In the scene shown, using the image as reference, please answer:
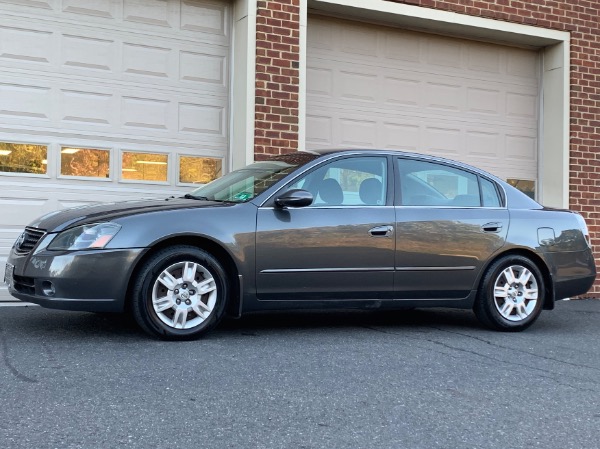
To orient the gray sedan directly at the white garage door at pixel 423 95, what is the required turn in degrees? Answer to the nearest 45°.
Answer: approximately 135° to its right

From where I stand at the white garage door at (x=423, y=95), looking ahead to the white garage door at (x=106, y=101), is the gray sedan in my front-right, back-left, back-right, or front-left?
front-left

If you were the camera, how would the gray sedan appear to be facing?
facing the viewer and to the left of the viewer

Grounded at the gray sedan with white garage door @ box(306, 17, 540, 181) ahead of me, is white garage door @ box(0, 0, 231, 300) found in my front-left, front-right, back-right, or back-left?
front-left

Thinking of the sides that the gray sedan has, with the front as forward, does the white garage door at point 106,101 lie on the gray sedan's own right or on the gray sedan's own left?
on the gray sedan's own right
